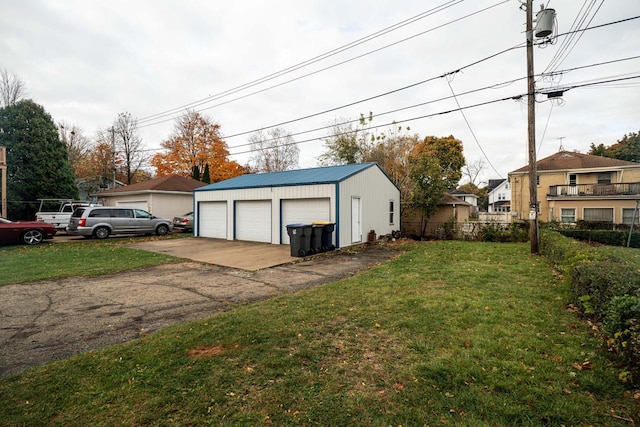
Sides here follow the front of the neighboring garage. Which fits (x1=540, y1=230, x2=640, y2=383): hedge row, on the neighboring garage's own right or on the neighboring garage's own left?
on the neighboring garage's own left

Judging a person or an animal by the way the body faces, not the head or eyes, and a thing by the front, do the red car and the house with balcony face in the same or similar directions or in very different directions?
very different directions

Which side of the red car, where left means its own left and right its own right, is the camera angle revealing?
right

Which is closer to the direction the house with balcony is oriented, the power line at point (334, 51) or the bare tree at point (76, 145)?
the power line

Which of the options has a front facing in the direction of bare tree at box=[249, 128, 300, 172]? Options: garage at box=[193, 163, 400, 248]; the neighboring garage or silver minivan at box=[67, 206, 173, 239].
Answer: the silver minivan

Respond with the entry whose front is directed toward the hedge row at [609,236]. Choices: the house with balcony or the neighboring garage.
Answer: the house with balcony

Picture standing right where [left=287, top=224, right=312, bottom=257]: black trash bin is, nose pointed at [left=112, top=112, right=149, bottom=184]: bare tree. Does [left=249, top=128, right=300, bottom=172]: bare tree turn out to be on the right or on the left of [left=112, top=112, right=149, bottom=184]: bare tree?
right

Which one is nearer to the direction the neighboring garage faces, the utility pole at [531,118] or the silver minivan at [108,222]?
the silver minivan

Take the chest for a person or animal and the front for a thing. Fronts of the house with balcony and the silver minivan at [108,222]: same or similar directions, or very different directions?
very different directions

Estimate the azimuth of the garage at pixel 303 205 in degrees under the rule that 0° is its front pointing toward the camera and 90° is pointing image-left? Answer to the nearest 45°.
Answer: approximately 45°

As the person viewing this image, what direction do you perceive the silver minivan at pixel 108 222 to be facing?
facing away from the viewer and to the right of the viewer

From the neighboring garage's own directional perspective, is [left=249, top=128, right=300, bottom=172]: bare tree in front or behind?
behind
